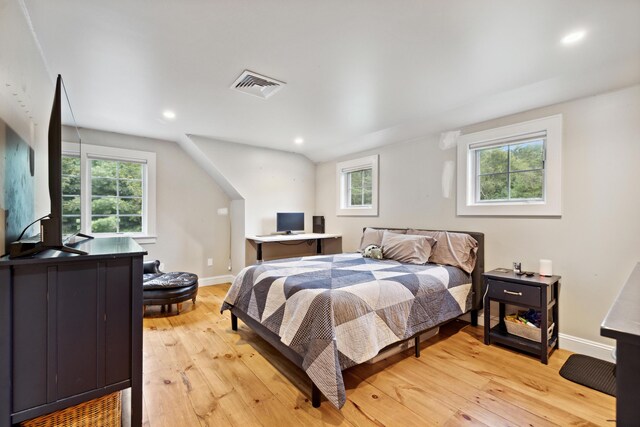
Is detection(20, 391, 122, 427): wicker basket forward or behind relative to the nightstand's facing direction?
forward

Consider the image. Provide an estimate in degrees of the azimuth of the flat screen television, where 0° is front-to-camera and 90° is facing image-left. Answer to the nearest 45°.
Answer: approximately 270°

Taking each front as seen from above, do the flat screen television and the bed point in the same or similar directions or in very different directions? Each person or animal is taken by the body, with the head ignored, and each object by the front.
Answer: very different directions

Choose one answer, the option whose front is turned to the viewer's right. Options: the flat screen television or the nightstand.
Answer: the flat screen television

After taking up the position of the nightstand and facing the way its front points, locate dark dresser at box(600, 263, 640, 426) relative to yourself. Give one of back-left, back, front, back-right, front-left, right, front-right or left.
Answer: front-left

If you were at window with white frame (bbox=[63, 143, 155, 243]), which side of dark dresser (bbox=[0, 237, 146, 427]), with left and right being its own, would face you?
left

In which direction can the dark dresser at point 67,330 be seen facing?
to the viewer's right
